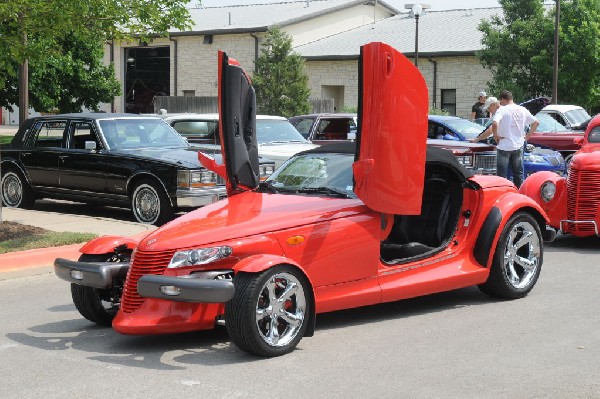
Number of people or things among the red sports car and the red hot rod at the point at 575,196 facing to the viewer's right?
0

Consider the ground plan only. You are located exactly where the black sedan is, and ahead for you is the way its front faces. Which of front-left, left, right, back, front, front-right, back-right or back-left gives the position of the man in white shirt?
front-left

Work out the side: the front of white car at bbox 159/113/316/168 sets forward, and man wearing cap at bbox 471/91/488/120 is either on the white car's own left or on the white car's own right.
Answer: on the white car's own left

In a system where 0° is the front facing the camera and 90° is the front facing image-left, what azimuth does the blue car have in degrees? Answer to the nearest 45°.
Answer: approximately 315°

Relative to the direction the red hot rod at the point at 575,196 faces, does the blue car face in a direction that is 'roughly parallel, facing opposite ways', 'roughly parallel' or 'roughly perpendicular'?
roughly perpendicular

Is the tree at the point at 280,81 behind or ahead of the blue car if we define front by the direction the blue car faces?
behind

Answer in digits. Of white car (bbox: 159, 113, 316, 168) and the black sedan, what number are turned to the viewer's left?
0

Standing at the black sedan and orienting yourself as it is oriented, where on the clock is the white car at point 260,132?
The white car is roughly at 9 o'clock from the black sedan.

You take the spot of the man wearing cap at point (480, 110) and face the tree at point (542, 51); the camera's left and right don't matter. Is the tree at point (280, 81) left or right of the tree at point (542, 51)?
left
